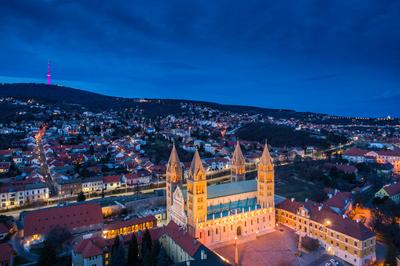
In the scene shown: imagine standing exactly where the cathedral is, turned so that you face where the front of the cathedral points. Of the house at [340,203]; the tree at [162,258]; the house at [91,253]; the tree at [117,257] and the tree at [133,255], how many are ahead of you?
4

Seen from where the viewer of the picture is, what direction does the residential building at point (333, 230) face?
facing the viewer and to the left of the viewer

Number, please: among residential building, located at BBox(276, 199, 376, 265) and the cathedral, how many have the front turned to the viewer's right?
0

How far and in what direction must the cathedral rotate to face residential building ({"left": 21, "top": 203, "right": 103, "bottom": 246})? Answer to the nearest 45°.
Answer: approximately 45° to its right

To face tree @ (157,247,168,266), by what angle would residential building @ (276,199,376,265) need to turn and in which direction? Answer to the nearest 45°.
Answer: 0° — it already faces it

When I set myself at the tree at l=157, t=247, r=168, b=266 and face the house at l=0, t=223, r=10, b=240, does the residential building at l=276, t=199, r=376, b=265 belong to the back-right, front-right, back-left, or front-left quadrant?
back-right

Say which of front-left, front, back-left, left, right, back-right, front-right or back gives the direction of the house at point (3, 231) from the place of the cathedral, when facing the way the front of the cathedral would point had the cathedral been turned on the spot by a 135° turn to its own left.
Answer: back

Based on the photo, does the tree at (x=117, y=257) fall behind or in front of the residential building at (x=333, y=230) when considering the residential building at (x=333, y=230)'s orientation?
in front

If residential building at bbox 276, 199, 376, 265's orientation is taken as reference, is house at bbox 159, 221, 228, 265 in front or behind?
in front

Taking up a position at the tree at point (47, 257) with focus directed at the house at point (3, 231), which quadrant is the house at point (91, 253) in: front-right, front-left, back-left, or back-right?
back-right

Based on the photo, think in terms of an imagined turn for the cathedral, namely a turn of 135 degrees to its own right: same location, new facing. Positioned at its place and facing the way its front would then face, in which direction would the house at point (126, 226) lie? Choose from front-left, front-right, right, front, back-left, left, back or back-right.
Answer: left

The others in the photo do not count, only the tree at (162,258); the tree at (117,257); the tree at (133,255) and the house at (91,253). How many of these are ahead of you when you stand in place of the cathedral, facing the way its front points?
4

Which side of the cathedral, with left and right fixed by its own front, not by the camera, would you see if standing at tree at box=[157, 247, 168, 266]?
front

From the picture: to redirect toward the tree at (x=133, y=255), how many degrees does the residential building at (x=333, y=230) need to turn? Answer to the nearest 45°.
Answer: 0° — it already faces it
